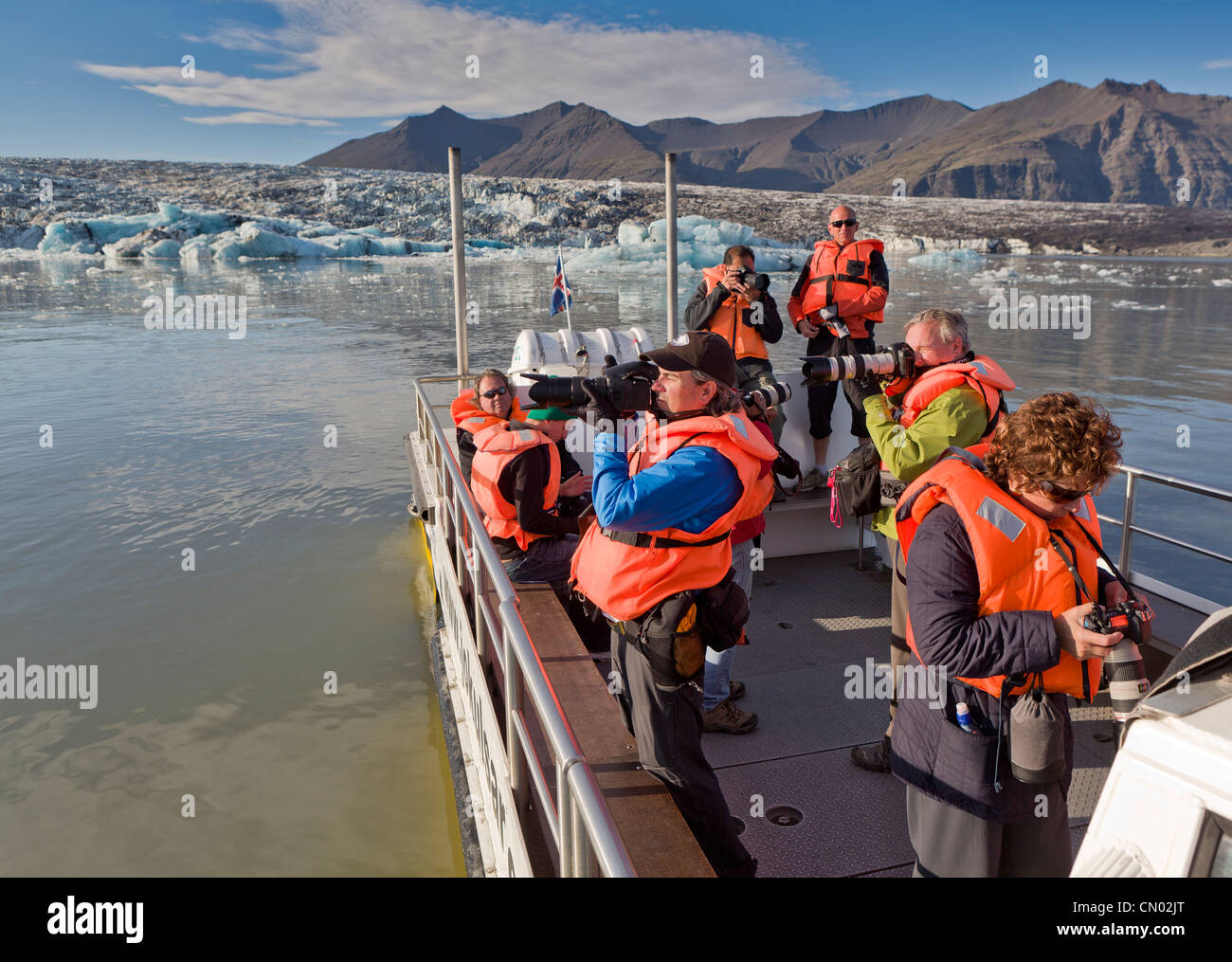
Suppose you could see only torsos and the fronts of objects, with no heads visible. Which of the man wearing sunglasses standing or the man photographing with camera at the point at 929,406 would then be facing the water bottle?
the man wearing sunglasses standing

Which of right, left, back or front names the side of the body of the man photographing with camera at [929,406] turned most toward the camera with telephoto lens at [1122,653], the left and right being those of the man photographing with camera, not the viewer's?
left

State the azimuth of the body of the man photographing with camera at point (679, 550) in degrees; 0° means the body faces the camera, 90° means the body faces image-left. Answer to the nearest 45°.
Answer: approximately 90°

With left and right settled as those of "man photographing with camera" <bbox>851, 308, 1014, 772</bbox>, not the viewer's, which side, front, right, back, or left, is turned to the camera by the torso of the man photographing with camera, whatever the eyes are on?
left

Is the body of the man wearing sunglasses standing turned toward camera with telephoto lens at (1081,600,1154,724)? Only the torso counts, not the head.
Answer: yes

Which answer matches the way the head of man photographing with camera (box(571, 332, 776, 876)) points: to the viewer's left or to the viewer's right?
to the viewer's left
